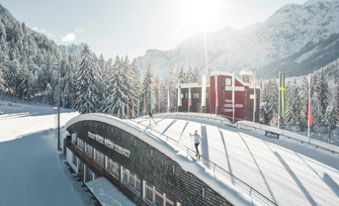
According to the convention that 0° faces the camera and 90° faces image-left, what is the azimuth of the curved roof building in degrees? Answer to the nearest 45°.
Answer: approximately 45°

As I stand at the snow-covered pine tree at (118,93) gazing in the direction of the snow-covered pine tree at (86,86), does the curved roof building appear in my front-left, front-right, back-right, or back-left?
back-left

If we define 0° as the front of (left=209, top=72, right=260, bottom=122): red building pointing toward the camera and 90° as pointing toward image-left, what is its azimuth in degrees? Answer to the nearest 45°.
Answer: approximately 0°

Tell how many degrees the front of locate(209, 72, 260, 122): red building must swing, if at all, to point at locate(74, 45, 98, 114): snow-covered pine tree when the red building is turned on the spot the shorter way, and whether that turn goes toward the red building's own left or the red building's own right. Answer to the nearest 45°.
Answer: approximately 90° to the red building's own right

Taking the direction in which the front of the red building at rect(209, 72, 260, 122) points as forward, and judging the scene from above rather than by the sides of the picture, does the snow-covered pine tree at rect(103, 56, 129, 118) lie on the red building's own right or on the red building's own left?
on the red building's own right

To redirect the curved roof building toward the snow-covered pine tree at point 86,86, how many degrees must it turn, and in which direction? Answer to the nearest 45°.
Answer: approximately 90° to its right

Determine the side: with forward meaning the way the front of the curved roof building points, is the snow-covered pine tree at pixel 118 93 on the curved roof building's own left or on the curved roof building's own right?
on the curved roof building's own right
